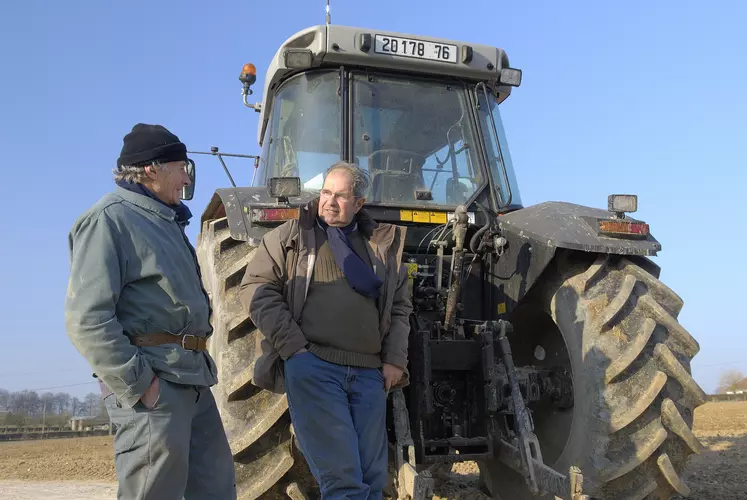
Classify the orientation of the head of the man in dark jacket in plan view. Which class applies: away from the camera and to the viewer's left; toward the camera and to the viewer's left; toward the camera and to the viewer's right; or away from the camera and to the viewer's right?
toward the camera and to the viewer's left

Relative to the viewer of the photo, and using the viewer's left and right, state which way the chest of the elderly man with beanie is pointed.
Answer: facing the viewer and to the right of the viewer

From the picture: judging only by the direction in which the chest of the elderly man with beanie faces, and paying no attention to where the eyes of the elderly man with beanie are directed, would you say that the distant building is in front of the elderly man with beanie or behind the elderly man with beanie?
behind

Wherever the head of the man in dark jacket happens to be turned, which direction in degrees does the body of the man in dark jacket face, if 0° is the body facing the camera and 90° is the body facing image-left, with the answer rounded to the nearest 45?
approximately 0°

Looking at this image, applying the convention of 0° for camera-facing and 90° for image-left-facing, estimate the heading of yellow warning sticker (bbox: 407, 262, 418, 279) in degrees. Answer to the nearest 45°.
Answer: approximately 0°

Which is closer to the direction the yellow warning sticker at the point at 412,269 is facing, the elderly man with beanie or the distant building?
the elderly man with beanie

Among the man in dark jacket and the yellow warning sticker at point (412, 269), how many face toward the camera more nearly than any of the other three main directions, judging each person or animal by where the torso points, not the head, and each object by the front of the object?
2

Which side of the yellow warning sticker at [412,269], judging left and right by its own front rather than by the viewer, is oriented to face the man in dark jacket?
front

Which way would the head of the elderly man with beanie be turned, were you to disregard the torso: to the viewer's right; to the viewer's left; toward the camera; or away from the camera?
to the viewer's right

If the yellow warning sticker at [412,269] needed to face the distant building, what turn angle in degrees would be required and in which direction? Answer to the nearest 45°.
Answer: approximately 135° to its right

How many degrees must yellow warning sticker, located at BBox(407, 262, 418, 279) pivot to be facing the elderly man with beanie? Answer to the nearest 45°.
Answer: approximately 45° to its right
